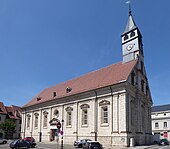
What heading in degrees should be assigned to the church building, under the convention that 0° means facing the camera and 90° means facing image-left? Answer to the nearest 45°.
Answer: approximately 45°
